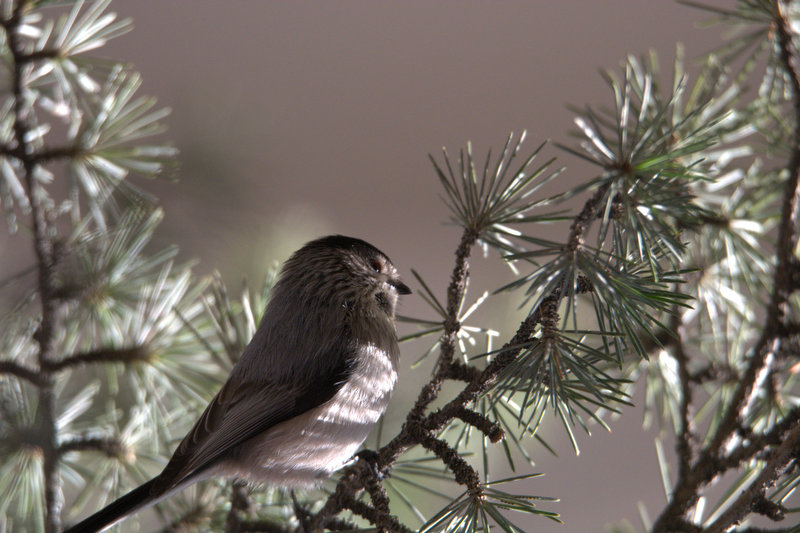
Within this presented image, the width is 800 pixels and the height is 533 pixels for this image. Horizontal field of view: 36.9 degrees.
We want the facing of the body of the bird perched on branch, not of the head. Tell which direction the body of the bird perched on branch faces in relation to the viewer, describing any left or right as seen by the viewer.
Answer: facing to the right of the viewer
